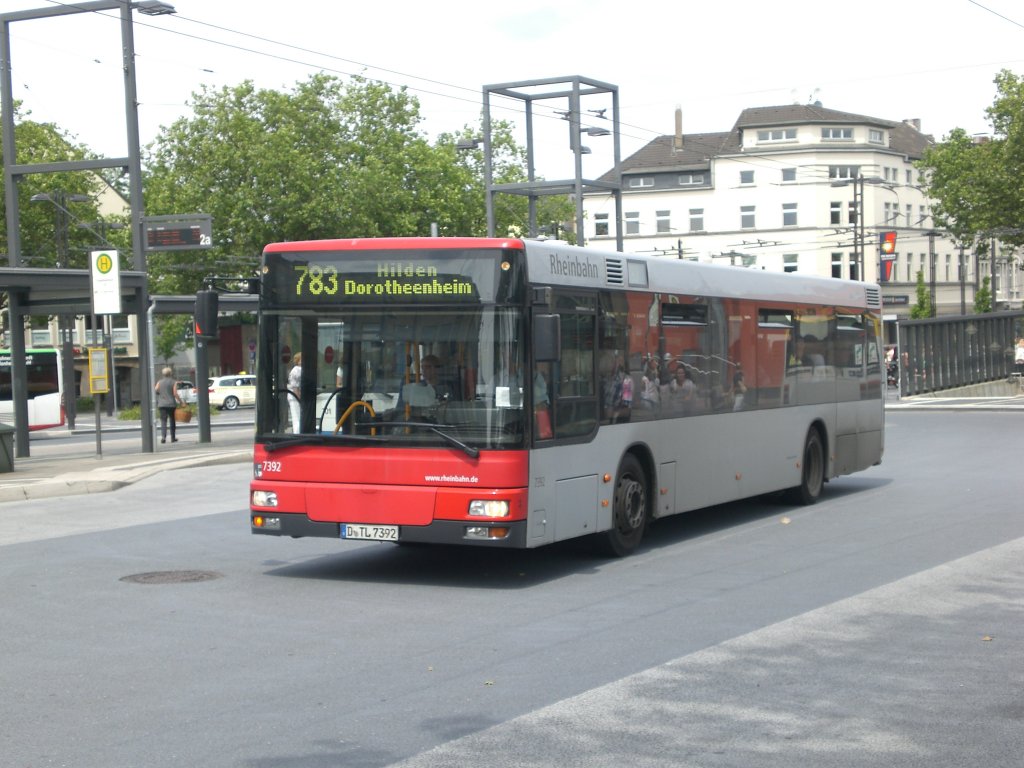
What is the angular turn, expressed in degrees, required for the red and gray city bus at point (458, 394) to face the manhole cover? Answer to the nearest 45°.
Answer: approximately 45° to its right

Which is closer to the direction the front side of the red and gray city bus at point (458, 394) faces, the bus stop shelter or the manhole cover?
the manhole cover

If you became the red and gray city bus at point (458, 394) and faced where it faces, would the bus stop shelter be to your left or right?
on your right

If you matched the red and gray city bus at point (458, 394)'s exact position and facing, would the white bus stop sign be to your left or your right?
on your right

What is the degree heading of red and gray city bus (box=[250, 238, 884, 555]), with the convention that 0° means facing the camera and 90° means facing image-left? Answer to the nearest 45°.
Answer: approximately 45°

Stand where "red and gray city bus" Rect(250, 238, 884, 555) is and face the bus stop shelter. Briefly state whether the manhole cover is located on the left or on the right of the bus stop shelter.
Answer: left
